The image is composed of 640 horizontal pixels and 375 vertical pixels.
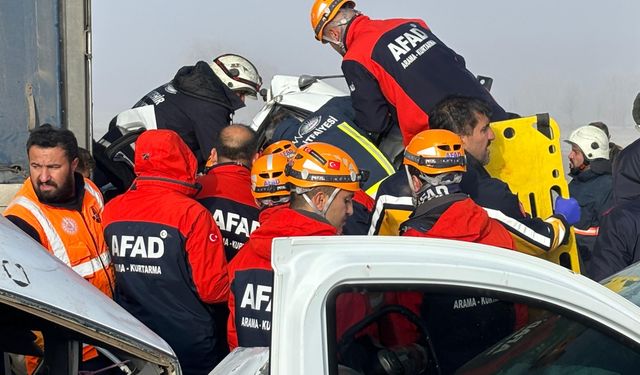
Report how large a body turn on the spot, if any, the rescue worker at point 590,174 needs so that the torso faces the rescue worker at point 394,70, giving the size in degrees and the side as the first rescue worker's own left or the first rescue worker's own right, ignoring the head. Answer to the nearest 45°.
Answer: approximately 45° to the first rescue worker's own left

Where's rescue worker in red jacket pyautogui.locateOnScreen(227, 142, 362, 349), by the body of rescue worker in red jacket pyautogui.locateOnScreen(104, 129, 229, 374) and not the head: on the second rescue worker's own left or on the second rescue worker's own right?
on the second rescue worker's own right

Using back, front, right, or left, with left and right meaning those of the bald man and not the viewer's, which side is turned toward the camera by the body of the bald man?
back

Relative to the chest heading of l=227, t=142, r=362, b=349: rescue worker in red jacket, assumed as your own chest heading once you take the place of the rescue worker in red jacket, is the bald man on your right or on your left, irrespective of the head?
on your left

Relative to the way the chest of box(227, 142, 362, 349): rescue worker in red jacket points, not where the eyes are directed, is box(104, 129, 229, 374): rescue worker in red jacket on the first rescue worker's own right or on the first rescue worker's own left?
on the first rescue worker's own left

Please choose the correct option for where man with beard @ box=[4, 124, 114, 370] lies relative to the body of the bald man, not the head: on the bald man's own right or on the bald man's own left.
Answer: on the bald man's own left

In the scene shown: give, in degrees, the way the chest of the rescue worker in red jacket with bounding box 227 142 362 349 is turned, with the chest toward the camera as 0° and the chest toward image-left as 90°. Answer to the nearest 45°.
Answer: approximately 225°

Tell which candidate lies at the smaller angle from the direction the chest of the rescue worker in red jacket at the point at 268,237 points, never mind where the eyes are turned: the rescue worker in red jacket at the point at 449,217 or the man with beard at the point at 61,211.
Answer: the rescue worker in red jacket

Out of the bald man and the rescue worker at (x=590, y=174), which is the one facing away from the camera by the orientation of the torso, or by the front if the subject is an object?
the bald man

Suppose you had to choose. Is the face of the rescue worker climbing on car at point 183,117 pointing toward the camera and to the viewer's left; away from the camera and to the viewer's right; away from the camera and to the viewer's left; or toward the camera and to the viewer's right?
away from the camera and to the viewer's right

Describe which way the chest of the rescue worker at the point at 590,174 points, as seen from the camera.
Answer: to the viewer's left

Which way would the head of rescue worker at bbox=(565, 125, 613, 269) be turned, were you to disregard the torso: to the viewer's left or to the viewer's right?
to the viewer's left

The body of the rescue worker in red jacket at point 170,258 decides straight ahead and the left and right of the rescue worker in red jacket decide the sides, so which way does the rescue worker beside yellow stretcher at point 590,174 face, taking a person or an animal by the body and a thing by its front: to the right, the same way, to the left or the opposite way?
to the left

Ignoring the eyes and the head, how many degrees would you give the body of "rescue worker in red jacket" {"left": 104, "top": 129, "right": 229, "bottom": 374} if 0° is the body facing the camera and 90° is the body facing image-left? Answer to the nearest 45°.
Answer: approximately 225°
